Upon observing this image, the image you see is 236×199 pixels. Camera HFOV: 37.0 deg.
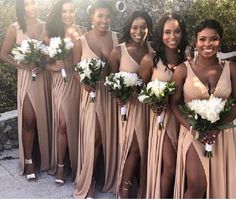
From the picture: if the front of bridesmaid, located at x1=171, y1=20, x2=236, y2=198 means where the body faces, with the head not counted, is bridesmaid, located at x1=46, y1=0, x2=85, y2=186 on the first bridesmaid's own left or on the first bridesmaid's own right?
on the first bridesmaid's own right

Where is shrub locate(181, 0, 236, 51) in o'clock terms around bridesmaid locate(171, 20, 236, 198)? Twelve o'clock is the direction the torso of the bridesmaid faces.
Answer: The shrub is roughly at 6 o'clock from the bridesmaid.

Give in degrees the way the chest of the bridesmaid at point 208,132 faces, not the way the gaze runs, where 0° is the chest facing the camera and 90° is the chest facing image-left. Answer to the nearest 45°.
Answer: approximately 0°

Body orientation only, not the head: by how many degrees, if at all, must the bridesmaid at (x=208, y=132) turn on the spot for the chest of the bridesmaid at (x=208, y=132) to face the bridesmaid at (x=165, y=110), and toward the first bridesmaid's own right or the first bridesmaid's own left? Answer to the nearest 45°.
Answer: approximately 135° to the first bridesmaid's own right
